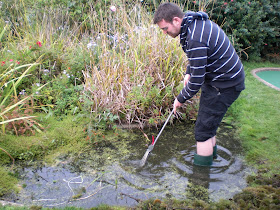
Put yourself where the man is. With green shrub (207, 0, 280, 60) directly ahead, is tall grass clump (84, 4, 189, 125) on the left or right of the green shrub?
left

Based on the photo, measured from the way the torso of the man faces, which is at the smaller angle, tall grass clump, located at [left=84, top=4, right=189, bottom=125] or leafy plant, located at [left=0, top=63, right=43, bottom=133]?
the leafy plant

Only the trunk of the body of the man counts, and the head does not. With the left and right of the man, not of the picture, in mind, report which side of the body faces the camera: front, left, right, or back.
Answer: left

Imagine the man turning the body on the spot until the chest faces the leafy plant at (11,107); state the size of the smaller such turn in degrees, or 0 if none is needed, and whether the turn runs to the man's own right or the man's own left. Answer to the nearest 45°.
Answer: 0° — they already face it

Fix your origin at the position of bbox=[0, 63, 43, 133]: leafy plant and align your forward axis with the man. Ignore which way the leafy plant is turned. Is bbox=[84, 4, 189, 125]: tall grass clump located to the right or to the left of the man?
left

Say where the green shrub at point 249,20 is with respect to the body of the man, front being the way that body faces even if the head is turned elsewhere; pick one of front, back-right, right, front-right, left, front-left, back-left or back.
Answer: right

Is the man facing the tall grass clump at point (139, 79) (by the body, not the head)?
no

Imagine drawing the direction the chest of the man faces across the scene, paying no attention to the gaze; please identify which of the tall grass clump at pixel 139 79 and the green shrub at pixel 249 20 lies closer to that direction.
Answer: the tall grass clump

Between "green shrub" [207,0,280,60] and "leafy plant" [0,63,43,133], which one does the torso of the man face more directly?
the leafy plant
